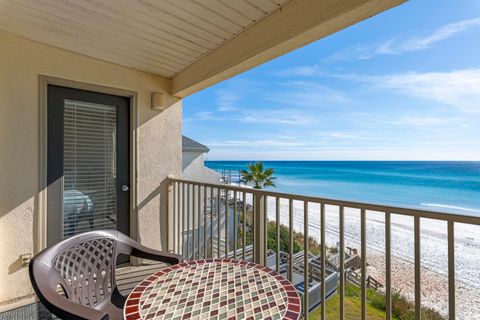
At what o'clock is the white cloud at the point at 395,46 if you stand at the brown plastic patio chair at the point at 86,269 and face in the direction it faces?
The white cloud is roughly at 10 o'clock from the brown plastic patio chair.

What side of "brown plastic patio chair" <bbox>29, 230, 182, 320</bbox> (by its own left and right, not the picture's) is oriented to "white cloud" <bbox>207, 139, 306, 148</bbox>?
left

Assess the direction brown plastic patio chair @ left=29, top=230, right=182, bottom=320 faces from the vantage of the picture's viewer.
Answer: facing the viewer and to the right of the viewer

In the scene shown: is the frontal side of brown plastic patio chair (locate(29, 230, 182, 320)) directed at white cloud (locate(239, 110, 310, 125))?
no

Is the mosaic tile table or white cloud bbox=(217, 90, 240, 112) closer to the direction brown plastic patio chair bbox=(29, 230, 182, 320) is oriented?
the mosaic tile table

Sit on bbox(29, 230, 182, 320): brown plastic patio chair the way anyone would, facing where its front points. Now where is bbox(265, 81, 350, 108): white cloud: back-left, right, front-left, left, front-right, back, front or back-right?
left

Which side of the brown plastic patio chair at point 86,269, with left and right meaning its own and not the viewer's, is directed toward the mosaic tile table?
front

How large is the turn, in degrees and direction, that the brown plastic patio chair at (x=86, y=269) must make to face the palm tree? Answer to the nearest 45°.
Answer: approximately 90° to its left

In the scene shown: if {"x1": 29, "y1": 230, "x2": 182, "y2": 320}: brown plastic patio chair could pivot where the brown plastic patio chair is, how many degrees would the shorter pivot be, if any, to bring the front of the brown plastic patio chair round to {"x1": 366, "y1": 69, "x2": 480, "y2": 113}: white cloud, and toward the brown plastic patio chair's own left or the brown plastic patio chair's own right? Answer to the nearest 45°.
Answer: approximately 45° to the brown plastic patio chair's own left

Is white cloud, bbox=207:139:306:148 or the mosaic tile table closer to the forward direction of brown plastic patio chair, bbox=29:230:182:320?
the mosaic tile table
